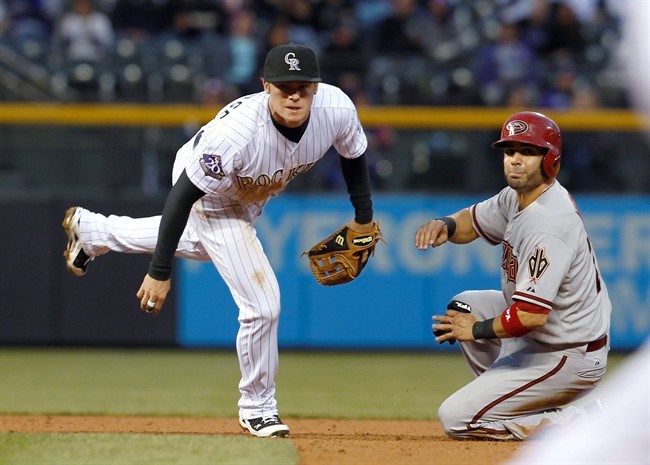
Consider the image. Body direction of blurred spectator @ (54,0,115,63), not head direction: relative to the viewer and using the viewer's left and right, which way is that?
facing the viewer

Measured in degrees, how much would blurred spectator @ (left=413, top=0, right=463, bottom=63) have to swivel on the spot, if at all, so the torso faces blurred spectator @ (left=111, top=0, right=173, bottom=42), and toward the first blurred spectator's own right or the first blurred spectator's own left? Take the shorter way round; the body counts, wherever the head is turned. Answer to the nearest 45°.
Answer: approximately 90° to the first blurred spectator's own right

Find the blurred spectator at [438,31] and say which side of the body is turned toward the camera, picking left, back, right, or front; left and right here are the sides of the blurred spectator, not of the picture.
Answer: front

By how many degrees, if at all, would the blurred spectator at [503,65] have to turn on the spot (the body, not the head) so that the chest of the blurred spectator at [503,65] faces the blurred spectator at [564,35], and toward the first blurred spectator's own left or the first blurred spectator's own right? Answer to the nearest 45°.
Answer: approximately 135° to the first blurred spectator's own left

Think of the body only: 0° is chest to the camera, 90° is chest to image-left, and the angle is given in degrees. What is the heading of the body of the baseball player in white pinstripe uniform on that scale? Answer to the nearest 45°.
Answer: approximately 315°

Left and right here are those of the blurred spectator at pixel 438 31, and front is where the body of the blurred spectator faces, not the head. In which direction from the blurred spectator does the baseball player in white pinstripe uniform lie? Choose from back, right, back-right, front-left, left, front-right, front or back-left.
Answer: front

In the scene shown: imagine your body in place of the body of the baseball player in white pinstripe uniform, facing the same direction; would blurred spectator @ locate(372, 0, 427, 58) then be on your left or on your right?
on your left

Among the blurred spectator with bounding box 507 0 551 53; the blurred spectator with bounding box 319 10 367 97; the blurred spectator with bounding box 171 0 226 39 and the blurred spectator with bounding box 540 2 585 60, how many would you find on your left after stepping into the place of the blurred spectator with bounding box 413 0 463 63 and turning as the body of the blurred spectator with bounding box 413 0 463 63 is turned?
2

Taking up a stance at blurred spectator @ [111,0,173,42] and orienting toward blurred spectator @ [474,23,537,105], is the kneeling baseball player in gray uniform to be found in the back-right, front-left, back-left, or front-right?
front-right

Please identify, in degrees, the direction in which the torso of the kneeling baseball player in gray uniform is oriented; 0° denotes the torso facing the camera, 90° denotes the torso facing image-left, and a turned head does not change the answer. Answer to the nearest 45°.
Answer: approximately 90°

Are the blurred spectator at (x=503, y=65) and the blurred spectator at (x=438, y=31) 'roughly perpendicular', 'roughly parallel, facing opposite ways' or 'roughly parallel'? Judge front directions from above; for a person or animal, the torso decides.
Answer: roughly parallel

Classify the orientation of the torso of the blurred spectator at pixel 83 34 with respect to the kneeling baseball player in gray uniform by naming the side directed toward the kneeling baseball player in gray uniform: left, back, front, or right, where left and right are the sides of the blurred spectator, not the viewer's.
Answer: front

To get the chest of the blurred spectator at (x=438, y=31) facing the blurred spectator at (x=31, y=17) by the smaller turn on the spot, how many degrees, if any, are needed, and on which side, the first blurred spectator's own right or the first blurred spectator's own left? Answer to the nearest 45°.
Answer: approximately 90° to the first blurred spectator's own right
